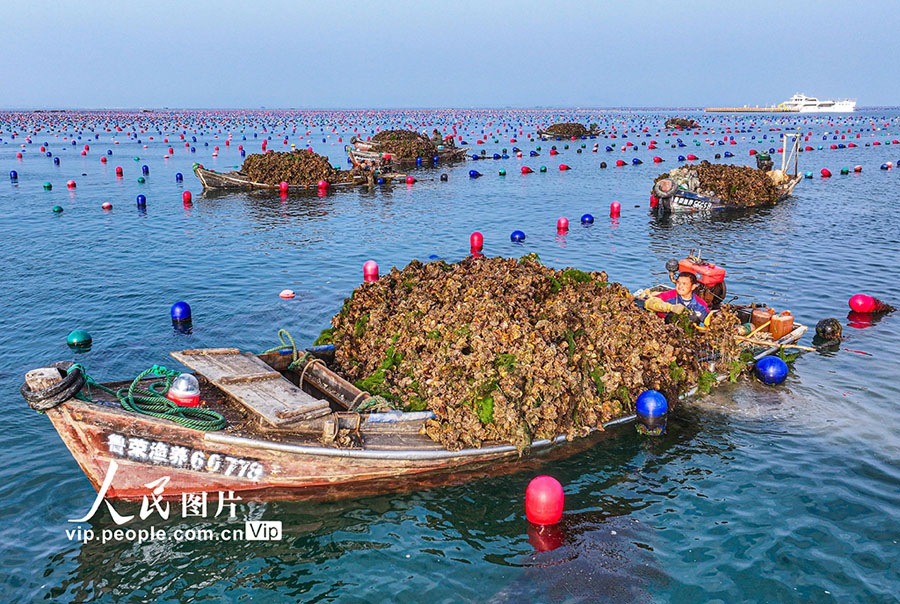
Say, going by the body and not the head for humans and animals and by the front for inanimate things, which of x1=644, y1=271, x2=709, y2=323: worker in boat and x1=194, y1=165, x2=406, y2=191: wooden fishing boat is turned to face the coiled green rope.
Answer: the worker in boat

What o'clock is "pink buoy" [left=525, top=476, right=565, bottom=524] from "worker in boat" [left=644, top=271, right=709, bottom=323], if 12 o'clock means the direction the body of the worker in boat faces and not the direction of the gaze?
The pink buoy is roughly at 11 o'clock from the worker in boat.

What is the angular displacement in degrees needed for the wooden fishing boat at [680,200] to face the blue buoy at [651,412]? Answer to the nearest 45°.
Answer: approximately 45° to its left

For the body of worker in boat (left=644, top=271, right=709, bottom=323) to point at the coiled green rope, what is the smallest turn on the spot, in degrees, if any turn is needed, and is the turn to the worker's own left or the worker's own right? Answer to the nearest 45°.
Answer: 0° — they already face it

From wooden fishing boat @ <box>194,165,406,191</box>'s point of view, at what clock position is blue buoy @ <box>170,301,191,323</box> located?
The blue buoy is roughly at 9 o'clock from the wooden fishing boat.

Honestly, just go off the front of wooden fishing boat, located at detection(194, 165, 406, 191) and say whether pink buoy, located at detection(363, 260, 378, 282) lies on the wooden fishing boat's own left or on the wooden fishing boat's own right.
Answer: on the wooden fishing boat's own left

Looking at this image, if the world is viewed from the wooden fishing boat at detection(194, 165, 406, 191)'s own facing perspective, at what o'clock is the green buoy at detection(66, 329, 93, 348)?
The green buoy is roughly at 9 o'clock from the wooden fishing boat.

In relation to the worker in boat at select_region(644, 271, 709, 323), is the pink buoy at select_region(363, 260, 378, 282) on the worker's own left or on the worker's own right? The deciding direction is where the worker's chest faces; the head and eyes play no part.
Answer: on the worker's own right

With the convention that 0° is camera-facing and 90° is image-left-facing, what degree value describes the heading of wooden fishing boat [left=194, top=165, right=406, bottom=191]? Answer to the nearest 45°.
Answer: approximately 90°
